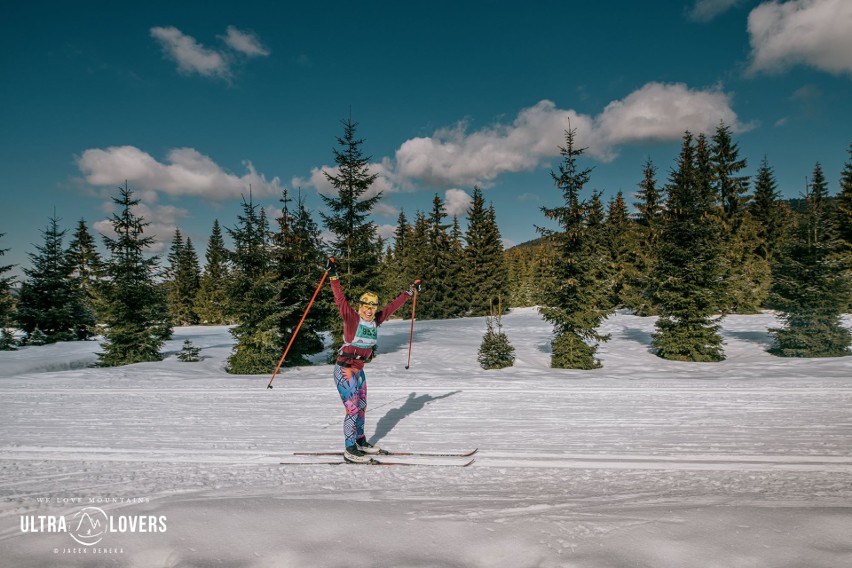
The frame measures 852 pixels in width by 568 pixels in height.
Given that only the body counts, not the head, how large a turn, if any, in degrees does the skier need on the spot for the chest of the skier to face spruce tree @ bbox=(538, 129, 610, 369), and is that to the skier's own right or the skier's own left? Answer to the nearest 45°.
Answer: approximately 90° to the skier's own left

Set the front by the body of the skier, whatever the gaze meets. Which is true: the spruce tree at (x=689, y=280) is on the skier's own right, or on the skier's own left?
on the skier's own left

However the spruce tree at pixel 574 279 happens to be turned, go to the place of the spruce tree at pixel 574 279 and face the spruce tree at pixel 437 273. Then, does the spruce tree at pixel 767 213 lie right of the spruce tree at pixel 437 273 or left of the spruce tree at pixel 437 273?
right

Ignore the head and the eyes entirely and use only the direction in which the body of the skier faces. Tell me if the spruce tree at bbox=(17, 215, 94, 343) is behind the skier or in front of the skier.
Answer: behind

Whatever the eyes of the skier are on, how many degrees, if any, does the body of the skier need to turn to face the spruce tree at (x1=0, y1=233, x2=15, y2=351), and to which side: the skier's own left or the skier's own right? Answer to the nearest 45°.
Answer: approximately 180°

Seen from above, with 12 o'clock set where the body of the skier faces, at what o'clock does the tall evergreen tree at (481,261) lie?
The tall evergreen tree is roughly at 8 o'clock from the skier.

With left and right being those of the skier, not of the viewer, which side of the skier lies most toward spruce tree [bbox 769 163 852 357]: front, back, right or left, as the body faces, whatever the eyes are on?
left

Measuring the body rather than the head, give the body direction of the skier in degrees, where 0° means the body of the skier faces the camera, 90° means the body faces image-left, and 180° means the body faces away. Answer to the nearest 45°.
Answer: approximately 315°

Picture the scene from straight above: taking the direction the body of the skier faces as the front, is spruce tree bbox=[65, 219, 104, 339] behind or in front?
behind

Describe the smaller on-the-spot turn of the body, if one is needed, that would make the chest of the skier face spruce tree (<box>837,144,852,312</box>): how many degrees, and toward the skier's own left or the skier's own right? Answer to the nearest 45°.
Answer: approximately 90° to the skier's own left
